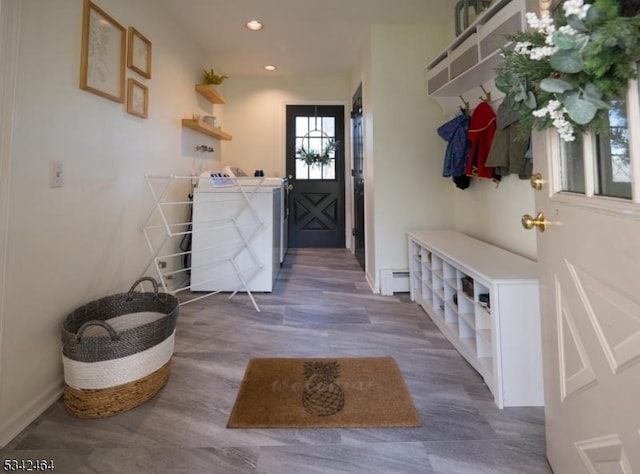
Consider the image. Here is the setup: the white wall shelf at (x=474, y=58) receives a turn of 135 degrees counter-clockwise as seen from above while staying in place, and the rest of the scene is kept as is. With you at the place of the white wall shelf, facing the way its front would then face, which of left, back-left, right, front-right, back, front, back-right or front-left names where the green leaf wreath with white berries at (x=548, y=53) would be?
right

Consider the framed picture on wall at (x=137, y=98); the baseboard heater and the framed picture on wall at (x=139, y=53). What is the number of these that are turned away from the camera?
0

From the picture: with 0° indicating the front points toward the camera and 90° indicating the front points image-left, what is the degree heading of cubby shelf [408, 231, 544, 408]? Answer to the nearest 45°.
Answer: approximately 45°

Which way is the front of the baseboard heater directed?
toward the camera

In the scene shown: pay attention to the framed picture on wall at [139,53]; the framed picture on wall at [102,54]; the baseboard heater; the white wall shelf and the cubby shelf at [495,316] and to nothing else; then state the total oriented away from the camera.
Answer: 0

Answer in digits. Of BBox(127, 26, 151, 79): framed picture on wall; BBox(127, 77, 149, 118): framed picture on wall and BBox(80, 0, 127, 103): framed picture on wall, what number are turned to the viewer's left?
0

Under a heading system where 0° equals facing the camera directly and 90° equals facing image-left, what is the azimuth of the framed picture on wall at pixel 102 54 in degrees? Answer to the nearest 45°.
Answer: approximately 315°

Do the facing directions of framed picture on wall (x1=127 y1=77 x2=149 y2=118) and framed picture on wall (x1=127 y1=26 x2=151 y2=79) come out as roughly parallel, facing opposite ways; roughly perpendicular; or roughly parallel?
roughly parallel

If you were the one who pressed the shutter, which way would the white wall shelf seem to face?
facing the viewer and to the left of the viewer

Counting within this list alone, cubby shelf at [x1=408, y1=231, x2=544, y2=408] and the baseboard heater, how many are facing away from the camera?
0

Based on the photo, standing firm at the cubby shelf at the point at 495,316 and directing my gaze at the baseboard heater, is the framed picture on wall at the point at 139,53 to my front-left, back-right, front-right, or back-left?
front-left

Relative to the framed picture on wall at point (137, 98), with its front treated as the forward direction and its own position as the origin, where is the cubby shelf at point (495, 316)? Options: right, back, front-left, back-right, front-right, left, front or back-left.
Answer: front
